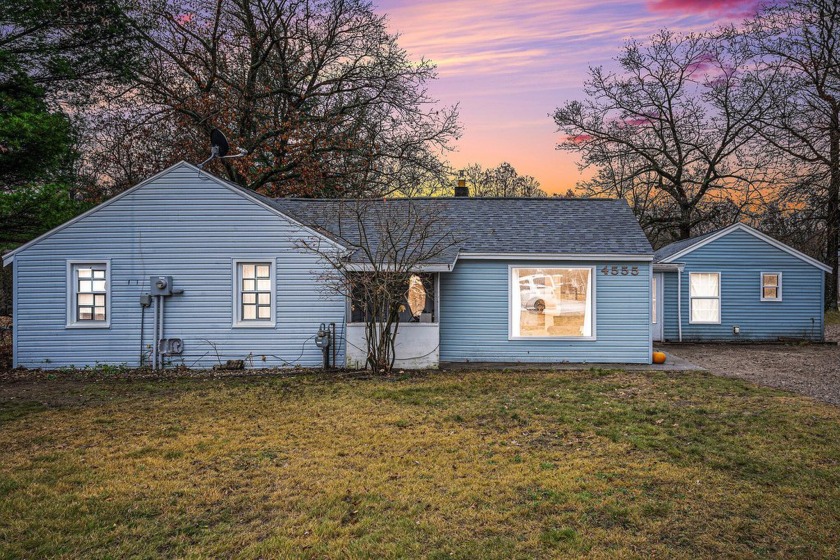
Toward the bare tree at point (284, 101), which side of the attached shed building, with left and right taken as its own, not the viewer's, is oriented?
right

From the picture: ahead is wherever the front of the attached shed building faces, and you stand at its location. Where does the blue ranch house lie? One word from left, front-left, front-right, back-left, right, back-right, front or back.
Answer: front-right

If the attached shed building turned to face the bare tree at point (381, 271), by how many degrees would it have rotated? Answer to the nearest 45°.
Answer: approximately 45° to its right

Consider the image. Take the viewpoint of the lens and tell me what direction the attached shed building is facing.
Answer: facing the viewer

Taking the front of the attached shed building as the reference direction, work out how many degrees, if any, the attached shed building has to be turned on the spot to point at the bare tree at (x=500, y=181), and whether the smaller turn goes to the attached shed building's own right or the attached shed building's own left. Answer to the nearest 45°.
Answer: approximately 135° to the attached shed building's own right

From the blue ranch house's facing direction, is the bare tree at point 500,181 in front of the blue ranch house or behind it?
behind

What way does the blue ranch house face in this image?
toward the camera

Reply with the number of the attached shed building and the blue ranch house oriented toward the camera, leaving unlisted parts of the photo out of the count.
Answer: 2
